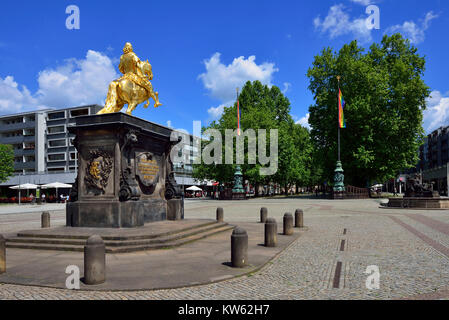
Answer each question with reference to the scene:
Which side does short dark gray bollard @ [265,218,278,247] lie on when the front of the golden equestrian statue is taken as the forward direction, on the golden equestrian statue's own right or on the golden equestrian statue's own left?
on the golden equestrian statue's own right

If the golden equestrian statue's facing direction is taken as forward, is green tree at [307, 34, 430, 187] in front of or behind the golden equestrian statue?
in front

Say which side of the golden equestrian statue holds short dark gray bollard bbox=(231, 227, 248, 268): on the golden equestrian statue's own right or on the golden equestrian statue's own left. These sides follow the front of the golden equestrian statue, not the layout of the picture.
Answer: on the golden equestrian statue's own right

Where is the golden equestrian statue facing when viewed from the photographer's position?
facing away from the viewer and to the right of the viewer

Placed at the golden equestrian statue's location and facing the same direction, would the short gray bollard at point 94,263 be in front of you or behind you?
behind
